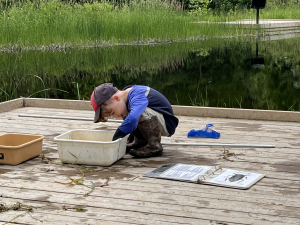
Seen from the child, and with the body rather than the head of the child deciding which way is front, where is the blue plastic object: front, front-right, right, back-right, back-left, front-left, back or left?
back-right

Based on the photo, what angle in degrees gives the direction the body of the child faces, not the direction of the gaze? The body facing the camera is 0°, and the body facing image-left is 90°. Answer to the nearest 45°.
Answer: approximately 90°
